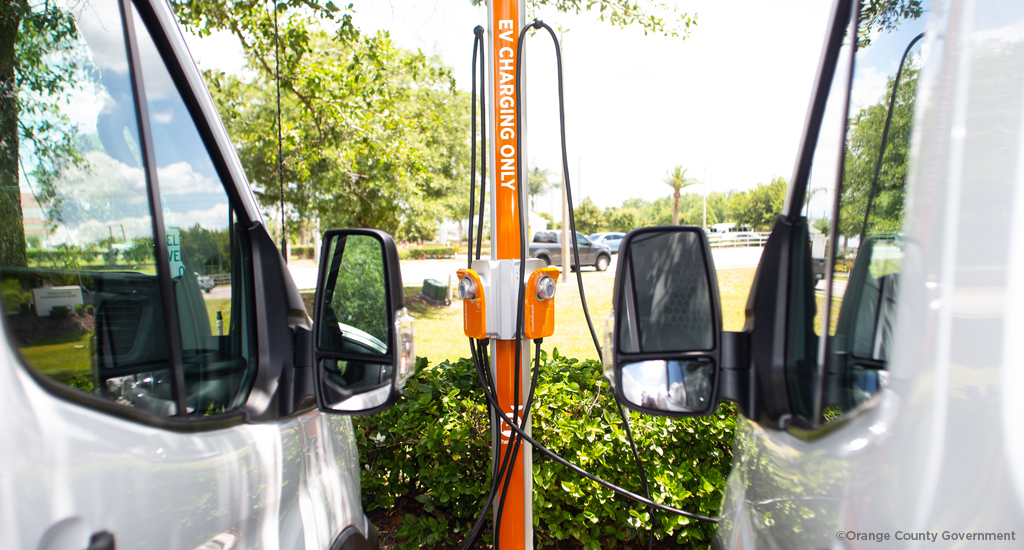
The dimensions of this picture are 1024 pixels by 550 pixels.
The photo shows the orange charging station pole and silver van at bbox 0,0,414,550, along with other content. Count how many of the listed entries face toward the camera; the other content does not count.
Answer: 1

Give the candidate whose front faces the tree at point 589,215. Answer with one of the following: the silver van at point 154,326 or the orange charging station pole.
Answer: the silver van

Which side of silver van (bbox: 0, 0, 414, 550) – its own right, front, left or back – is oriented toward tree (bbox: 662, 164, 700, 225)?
front

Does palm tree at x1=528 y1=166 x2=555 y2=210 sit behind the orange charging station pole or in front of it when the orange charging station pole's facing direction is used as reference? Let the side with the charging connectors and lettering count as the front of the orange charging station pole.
behind

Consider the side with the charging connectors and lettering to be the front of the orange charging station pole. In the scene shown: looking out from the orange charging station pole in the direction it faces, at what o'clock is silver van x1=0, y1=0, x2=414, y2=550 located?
The silver van is roughly at 1 o'clock from the orange charging station pole.

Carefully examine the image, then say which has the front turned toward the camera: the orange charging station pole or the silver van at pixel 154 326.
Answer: the orange charging station pole

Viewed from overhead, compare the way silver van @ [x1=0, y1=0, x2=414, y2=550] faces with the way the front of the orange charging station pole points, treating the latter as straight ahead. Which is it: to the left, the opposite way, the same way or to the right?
the opposite way

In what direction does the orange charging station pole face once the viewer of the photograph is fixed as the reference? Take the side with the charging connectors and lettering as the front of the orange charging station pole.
facing the viewer

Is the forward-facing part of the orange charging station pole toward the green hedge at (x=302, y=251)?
no

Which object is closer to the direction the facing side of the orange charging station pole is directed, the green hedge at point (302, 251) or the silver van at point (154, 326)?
the silver van

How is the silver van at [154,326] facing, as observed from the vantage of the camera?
facing away from the viewer and to the right of the viewer

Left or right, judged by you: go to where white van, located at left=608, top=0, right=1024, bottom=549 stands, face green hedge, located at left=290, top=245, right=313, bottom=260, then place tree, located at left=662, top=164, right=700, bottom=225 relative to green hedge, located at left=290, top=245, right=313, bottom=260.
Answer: right

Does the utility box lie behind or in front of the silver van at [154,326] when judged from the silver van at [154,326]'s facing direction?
in front

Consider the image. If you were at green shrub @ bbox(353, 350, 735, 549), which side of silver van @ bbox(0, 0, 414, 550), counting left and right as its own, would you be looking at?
front

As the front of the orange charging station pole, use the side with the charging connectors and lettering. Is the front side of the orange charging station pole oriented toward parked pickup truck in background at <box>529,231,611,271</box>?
no
